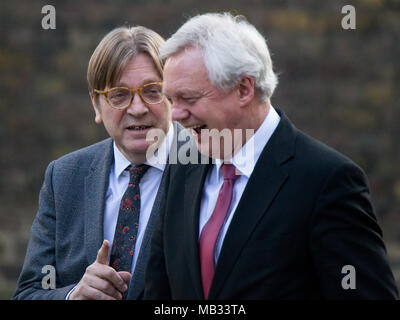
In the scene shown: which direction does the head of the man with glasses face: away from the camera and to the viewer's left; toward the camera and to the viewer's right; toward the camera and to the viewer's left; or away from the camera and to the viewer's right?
toward the camera and to the viewer's right

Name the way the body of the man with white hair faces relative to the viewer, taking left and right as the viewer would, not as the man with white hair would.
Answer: facing the viewer and to the left of the viewer

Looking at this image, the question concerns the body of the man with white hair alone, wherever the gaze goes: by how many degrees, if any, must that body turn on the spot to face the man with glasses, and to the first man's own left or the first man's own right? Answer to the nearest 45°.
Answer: approximately 90° to the first man's own right
